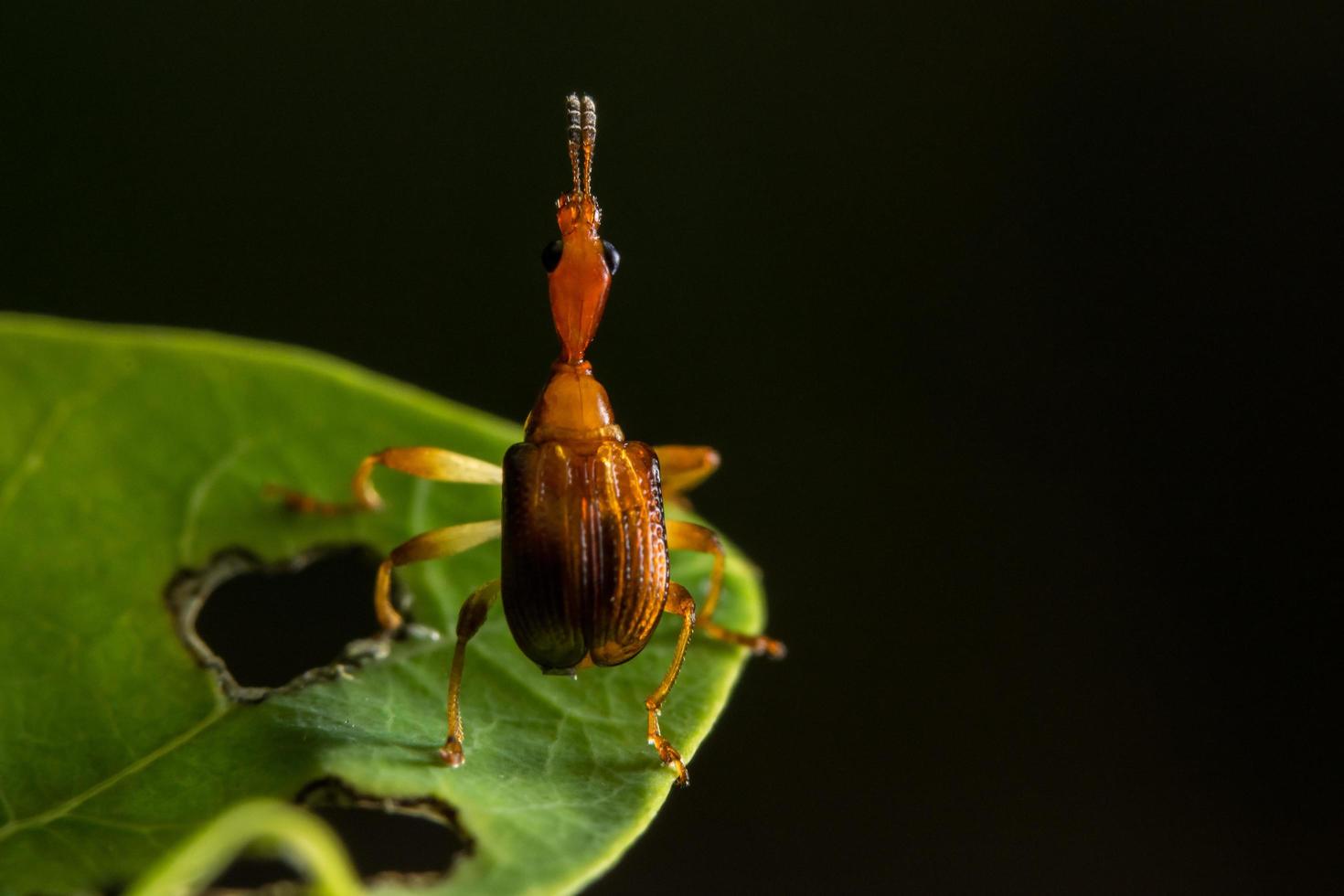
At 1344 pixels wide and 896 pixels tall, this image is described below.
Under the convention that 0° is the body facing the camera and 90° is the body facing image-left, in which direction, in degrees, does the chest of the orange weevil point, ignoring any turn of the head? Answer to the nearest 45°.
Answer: approximately 180°
